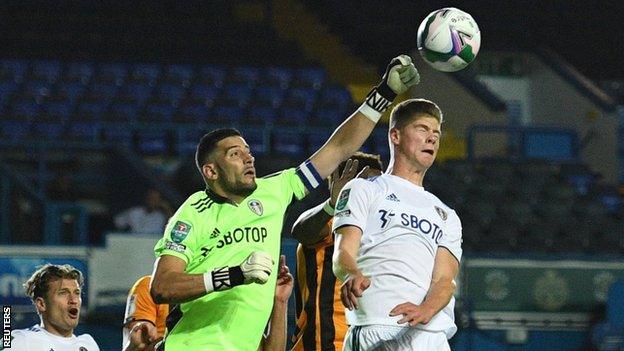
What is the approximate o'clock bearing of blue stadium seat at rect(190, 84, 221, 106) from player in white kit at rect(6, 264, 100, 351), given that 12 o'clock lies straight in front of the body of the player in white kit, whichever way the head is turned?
The blue stadium seat is roughly at 8 o'clock from the player in white kit.

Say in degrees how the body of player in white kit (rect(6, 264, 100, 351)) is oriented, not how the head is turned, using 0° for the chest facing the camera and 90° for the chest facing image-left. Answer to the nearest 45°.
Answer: approximately 315°

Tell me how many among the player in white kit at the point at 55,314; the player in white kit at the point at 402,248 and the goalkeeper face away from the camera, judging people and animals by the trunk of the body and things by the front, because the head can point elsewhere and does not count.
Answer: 0

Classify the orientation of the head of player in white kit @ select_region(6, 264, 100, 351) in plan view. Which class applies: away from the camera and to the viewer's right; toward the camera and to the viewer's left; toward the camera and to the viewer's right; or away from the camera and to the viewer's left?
toward the camera and to the viewer's right

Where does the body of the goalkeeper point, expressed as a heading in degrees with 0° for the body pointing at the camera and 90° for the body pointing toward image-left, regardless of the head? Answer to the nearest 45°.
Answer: approximately 315°

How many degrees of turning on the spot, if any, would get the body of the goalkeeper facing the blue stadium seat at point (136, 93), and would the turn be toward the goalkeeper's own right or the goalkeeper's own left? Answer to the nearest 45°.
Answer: approximately 135° to the goalkeeper's own left

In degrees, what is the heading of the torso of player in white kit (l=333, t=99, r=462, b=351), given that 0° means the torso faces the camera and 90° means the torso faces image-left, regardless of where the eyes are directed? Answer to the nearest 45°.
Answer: approximately 315°

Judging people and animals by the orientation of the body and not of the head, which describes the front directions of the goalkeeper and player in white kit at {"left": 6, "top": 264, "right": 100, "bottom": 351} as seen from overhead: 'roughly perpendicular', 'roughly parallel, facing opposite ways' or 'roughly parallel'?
roughly parallel

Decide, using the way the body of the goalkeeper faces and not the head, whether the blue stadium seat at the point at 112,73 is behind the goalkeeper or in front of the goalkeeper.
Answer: behind
